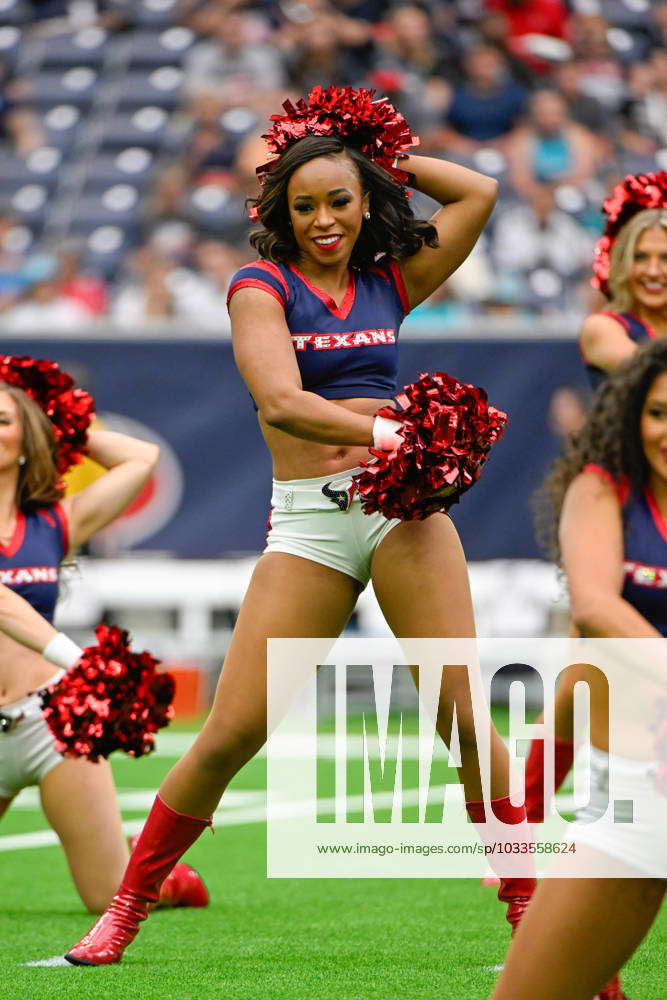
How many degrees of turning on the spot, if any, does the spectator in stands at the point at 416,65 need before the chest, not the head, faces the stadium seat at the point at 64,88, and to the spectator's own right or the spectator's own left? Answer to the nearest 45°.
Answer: approximately 135° to the spectator's own right

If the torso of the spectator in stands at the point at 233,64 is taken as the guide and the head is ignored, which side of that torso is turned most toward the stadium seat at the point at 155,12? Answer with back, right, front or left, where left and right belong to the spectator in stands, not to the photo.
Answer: back

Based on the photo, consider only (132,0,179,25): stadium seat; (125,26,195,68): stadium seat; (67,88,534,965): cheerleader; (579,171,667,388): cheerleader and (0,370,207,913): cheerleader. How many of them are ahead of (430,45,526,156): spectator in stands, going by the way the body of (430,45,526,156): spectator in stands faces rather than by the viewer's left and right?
3

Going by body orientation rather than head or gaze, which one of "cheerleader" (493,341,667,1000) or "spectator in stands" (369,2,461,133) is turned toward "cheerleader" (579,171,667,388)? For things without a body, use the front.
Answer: the spectator in stands

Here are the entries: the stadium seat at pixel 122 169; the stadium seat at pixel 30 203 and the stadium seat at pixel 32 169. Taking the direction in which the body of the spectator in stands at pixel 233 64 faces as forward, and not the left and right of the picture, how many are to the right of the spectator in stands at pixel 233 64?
3

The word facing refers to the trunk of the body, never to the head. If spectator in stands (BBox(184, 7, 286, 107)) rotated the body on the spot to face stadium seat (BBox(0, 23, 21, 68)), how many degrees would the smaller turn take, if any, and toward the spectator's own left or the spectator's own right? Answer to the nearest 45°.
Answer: approximately 135° to the spectator's own right

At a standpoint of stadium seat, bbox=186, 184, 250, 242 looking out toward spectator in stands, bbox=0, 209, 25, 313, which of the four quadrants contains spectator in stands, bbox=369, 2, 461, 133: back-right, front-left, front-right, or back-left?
back-right

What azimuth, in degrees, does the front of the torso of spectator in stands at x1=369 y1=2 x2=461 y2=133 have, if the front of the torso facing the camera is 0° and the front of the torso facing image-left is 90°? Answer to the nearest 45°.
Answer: approximately 0°
